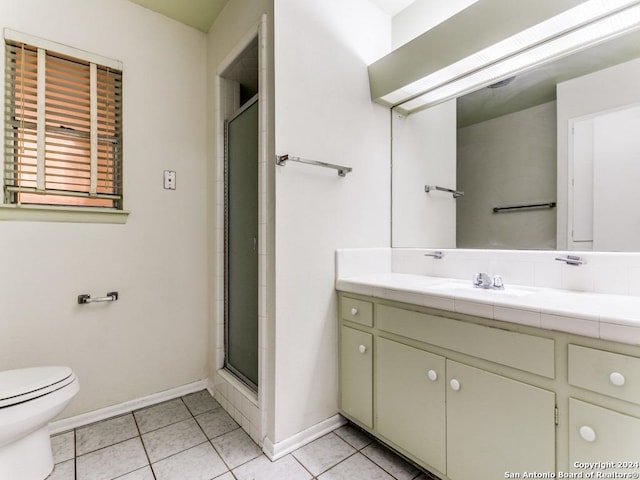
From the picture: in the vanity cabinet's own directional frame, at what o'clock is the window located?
The window is roughly at 1 o'clock from the vanity cabinet.

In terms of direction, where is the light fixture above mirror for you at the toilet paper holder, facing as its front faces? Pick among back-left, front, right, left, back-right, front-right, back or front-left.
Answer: front-left

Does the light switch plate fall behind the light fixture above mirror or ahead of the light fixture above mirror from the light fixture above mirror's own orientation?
ahead

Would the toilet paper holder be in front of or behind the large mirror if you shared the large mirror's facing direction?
in front

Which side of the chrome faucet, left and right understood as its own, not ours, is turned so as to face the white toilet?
front
